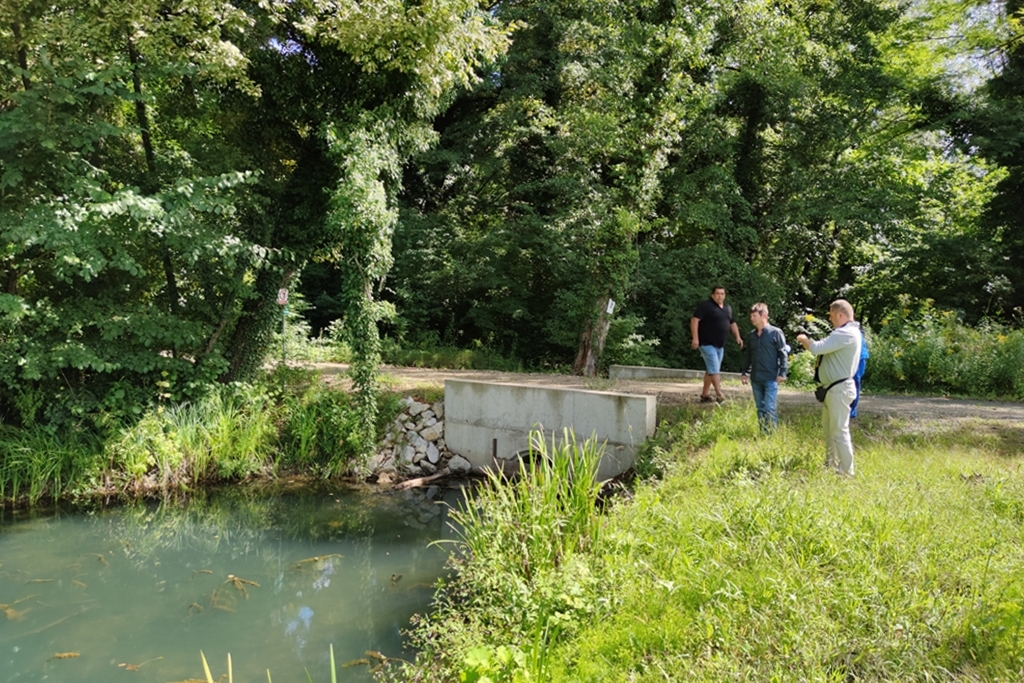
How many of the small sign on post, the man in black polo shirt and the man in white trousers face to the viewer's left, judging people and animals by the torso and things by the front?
1

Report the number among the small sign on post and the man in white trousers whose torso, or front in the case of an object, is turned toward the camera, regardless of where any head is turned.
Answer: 1

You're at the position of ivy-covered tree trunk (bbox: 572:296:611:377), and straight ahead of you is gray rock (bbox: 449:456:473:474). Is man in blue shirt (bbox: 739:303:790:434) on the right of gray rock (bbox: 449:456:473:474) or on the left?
left

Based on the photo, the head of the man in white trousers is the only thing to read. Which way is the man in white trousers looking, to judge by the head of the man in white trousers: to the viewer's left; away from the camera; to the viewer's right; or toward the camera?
to the viewer's left

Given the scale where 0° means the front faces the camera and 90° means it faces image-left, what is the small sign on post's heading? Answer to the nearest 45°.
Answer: approximately 0°

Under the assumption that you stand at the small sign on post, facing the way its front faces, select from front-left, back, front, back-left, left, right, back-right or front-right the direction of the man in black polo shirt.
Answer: front-left

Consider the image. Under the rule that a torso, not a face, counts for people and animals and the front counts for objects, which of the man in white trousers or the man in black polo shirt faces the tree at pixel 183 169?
the man in white trousers

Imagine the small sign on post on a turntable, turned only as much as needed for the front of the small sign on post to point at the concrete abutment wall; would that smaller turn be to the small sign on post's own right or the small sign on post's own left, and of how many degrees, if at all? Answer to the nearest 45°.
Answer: approximately 45° to the small sign on post's own left

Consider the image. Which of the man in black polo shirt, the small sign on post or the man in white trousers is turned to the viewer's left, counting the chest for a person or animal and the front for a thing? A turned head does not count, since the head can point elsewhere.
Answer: the man in white trousers

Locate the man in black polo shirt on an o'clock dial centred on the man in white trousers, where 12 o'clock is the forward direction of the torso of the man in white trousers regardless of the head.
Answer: The man in black polo shirt is roughly at 2 o'clock from the man in white trousers.

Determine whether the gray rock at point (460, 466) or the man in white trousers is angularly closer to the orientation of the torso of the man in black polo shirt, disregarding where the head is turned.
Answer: the man in white trousers

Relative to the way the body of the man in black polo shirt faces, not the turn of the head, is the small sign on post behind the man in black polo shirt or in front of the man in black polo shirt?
behind

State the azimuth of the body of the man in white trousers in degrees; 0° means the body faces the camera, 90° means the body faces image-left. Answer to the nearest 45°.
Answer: approximately 90°
